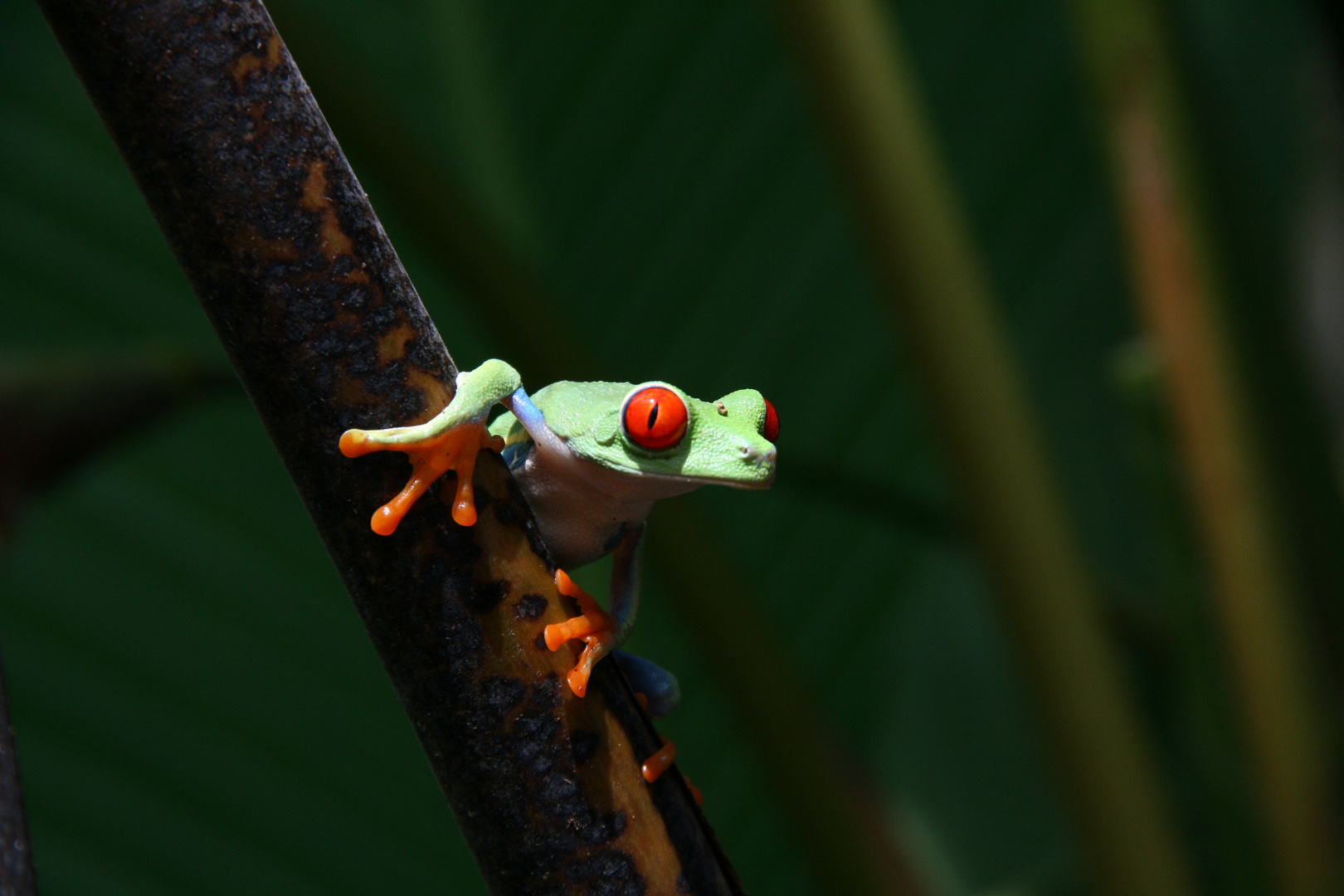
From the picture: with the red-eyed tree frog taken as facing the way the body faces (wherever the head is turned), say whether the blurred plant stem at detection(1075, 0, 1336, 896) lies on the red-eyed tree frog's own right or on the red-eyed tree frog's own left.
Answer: on the red-eyed tree frog's own left

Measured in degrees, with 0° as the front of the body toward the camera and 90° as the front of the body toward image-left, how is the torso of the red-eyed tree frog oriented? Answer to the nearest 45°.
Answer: approximately 315°

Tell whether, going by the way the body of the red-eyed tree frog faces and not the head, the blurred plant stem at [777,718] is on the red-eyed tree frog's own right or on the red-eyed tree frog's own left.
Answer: on the red-eyed tree frog's own left
